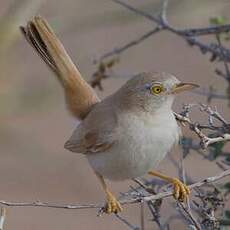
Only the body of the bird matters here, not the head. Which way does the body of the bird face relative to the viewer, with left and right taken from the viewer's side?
facing the viewer and to the right of the viewer
